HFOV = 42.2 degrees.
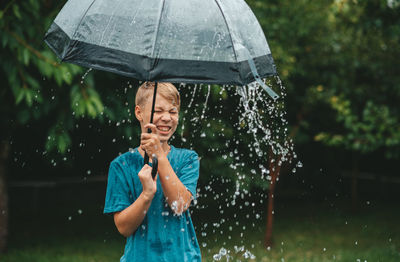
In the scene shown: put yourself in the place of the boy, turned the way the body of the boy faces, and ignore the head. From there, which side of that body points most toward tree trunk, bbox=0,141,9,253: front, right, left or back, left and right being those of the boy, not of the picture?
back

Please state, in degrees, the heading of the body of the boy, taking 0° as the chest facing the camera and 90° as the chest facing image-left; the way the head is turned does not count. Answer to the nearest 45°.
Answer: approximately 0°
